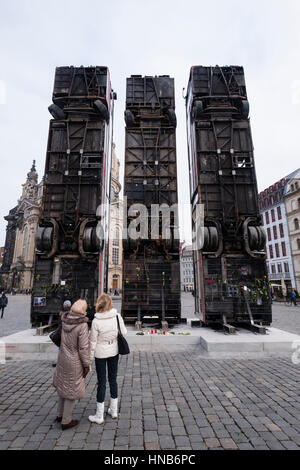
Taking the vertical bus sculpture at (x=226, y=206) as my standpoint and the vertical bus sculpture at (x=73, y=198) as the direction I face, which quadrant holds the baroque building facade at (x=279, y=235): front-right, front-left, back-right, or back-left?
back-right

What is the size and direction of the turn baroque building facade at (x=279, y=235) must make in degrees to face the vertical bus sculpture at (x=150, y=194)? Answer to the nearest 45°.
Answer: approximately 45° to its left

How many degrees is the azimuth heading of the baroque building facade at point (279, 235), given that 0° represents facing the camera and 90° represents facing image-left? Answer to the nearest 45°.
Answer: approximately 45°

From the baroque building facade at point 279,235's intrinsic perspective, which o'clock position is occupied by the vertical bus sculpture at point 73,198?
The vertical bus sculpture is roughly at 11 o'clock from the baroque building facade.

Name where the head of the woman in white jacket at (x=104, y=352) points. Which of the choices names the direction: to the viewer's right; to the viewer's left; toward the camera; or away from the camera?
away from the camera

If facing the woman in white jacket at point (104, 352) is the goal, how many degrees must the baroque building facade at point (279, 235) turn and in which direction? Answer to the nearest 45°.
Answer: approximately 45° to its left
